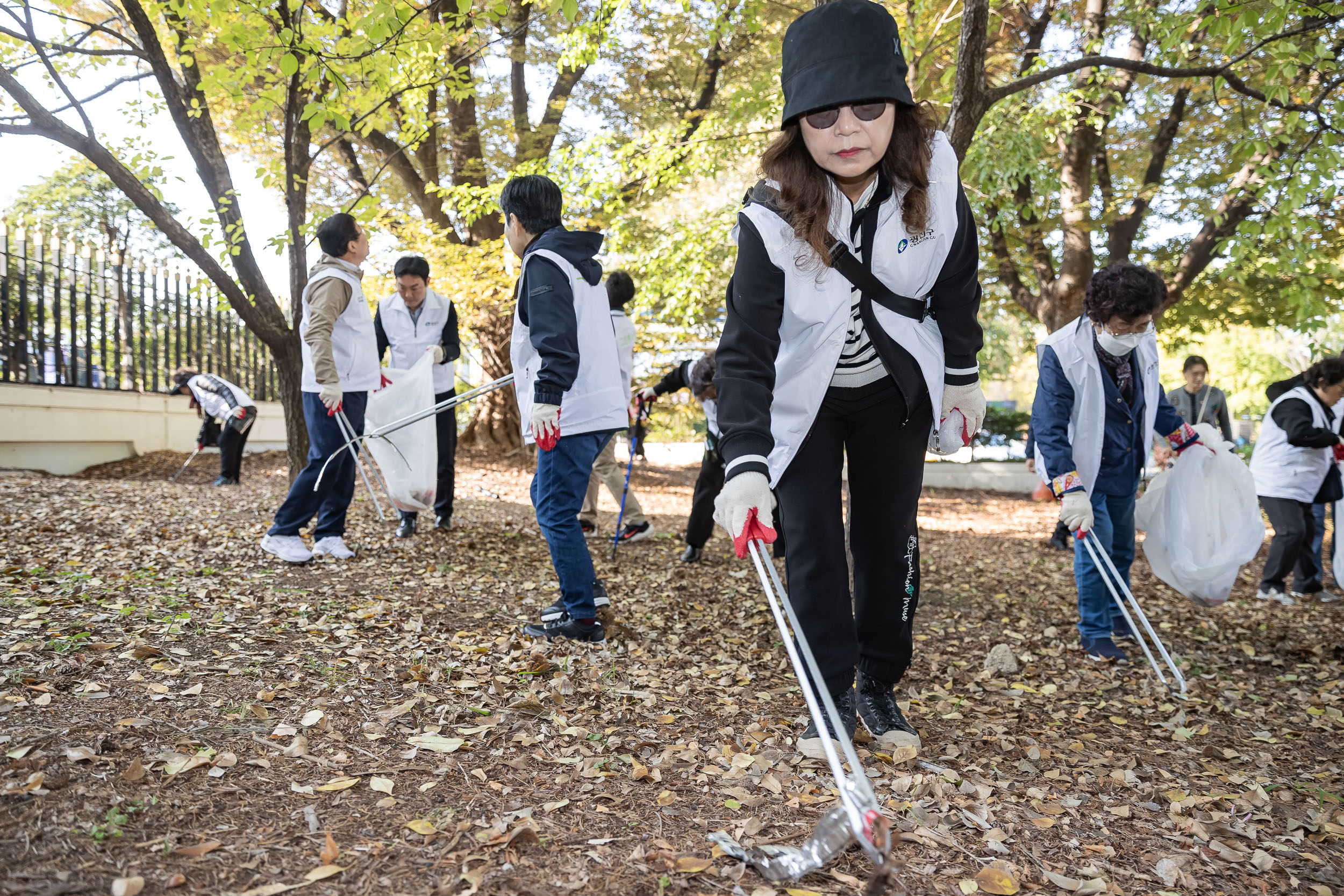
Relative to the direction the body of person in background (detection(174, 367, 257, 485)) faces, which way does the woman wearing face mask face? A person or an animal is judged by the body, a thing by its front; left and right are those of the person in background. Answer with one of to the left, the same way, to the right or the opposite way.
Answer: to the left

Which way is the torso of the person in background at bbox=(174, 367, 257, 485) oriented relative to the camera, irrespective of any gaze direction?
to the viewer's left

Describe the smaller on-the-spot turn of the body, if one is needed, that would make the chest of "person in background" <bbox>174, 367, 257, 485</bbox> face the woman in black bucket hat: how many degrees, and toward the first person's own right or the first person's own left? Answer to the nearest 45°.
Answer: approximately 90° to the first person's own left

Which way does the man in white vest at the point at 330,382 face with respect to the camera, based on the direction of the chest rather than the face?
to the viewer's right

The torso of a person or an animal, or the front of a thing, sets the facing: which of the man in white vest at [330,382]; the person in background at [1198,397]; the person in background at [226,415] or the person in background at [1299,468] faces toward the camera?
the person in background at [1198,397]

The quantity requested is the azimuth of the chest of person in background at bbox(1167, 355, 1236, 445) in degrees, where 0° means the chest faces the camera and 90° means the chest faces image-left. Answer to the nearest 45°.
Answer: approximately 0°

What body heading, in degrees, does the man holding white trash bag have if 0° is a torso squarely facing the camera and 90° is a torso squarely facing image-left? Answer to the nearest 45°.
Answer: approximately 0°

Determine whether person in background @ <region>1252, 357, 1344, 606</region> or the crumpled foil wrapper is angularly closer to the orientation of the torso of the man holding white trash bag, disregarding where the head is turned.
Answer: the crumpled foil wrapper

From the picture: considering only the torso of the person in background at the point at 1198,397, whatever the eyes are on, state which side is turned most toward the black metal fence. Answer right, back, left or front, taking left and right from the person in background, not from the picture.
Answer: right

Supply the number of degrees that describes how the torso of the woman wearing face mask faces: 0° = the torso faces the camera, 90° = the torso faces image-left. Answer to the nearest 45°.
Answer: approximately 315°

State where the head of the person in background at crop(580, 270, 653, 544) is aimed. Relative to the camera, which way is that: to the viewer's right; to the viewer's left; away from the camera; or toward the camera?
away from the camera
